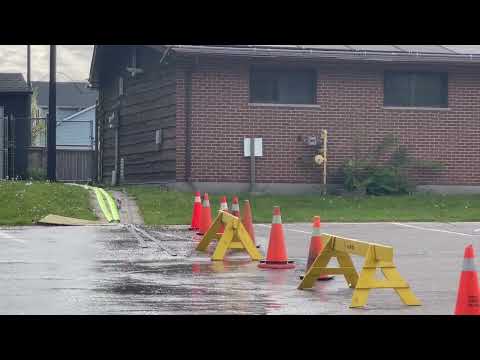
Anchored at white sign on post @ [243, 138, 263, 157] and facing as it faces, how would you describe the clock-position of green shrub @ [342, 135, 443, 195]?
The green shrub is roughly at 9 o'clock from the white sign on post.

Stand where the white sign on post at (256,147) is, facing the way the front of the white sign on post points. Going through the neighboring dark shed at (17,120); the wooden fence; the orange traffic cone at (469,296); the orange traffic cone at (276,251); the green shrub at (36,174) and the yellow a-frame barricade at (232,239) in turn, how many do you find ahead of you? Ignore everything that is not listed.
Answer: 3

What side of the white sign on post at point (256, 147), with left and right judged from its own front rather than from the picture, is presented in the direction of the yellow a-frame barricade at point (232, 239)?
front

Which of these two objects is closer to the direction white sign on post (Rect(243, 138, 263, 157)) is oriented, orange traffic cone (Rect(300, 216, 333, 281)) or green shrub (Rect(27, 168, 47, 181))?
the orange traffic cone

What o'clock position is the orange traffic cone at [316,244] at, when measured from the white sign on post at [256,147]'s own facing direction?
The orange traffic cone is roughly at 12 o'clock from the white sign on post.

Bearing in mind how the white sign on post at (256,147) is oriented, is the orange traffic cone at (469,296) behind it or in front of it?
in front

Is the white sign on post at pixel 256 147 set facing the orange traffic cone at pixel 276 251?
yes

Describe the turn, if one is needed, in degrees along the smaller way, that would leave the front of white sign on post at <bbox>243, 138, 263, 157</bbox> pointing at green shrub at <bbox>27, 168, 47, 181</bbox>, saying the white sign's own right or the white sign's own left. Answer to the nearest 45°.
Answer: approximately 135° to the white sign's own right

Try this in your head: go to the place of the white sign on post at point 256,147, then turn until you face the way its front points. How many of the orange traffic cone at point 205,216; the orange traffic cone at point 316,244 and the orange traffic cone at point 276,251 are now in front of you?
3

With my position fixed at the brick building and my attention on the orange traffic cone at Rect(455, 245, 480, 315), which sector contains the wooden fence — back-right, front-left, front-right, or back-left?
back-right

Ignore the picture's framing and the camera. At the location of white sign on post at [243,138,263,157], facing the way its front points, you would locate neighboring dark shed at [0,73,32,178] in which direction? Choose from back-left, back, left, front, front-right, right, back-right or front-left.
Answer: back-right
